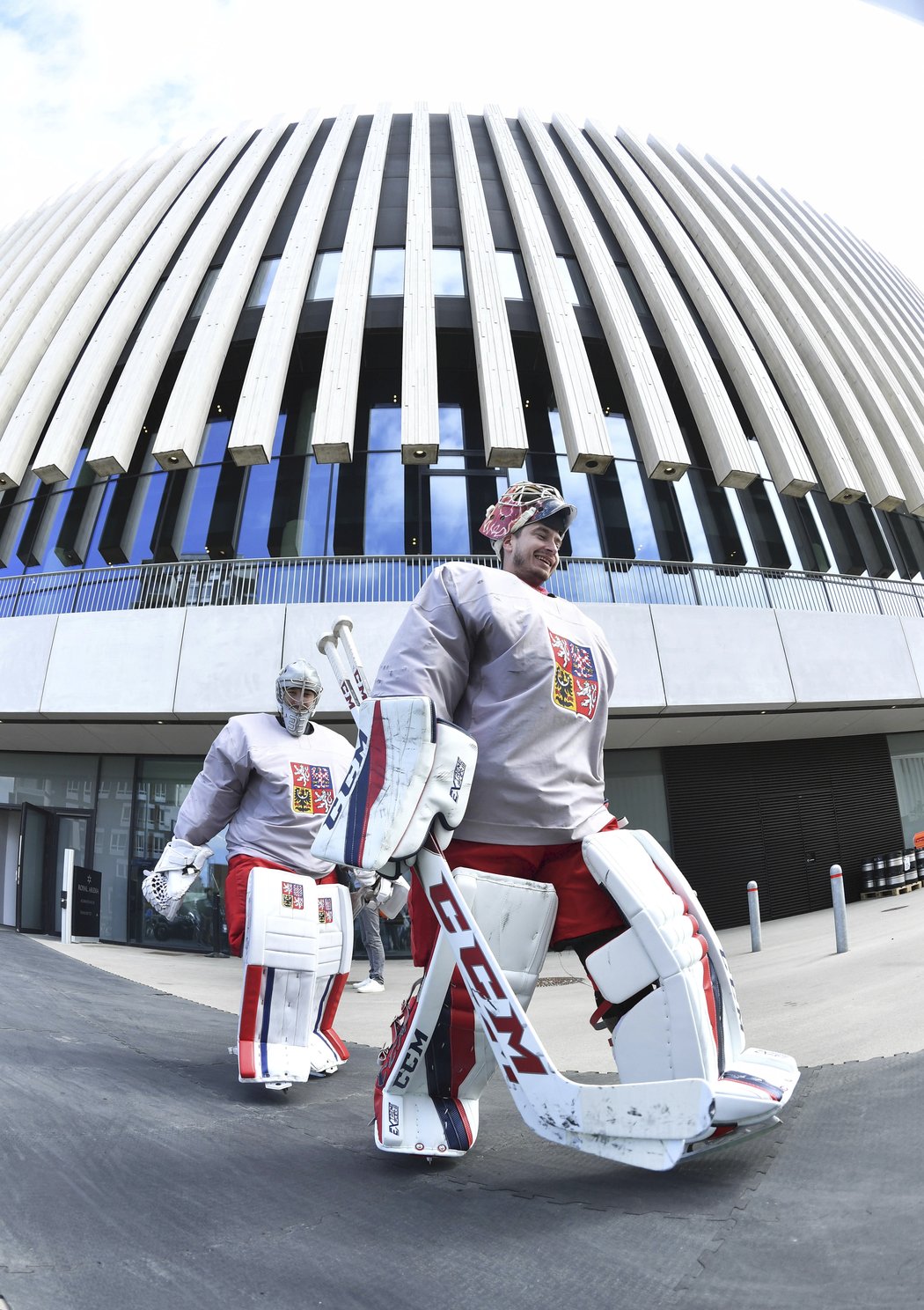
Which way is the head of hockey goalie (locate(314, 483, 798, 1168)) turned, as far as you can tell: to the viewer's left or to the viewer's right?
to the viewer's right

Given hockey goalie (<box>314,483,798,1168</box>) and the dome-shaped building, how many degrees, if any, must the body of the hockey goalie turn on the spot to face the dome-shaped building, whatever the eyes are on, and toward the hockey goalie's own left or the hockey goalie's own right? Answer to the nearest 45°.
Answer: approximately 135° to the hockey goalie's own left

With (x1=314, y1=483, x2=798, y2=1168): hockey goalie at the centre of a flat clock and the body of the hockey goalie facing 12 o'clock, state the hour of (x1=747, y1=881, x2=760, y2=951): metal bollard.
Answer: The metal bollard is roughly at 8 o'clock from the hockey goalie.

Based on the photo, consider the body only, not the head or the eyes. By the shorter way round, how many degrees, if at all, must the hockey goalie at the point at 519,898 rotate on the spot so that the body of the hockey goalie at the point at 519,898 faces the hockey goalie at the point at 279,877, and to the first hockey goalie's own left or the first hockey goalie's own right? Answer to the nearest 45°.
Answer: approximately 180°

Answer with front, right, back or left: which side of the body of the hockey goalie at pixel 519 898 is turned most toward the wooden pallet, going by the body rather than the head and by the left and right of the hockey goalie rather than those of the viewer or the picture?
left

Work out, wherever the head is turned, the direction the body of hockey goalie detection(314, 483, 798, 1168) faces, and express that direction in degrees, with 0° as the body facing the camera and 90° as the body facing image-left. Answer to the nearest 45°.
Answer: approximately 315°
